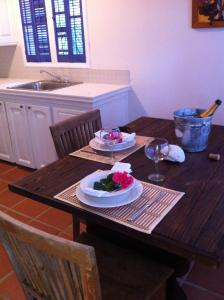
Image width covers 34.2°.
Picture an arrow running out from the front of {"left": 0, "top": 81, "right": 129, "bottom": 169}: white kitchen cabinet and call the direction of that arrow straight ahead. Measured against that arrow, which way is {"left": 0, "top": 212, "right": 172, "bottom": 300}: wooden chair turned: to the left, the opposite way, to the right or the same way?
the opposite way

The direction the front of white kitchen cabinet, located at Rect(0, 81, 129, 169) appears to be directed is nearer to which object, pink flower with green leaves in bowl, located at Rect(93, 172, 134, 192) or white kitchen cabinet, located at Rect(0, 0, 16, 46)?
the pink flower with green leaves in bowl

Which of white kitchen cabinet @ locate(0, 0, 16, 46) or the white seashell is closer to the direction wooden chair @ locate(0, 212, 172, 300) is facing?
the white seashell

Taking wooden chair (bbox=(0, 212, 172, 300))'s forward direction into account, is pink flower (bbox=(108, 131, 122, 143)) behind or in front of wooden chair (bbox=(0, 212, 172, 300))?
in front

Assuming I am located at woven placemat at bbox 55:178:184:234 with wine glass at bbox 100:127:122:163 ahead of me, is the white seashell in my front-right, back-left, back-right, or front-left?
front-right

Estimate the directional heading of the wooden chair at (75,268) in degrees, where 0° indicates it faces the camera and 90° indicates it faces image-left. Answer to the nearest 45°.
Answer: approximately 225°
